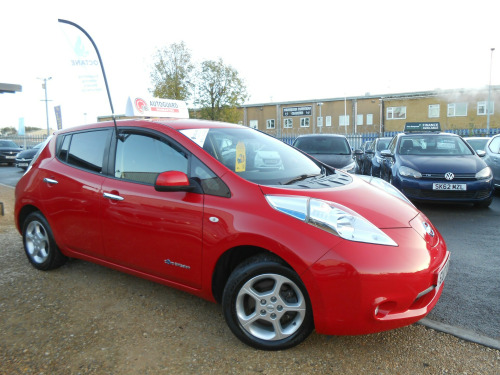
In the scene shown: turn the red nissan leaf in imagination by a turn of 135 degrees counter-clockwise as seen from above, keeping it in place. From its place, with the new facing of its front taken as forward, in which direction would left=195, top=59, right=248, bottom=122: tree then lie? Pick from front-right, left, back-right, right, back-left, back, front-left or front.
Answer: front

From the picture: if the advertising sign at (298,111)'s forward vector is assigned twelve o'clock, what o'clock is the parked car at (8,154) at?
The parked car is roughly at 1 o'clock from the advertising sign.

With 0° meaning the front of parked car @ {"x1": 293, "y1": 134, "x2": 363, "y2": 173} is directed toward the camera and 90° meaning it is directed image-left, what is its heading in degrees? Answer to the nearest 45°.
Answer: approximately 0°

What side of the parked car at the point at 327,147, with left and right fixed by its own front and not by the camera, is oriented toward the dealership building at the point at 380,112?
back

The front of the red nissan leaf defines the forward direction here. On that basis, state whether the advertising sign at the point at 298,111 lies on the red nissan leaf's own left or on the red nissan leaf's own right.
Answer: on the red nissan leaf's own left

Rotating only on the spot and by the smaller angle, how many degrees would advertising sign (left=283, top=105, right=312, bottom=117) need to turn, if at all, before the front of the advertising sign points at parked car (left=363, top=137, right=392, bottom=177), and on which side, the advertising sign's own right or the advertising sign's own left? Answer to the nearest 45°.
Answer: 0° — it already faces it

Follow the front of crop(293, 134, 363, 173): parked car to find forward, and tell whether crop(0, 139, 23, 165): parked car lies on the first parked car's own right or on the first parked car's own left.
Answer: on the first parked car's own right

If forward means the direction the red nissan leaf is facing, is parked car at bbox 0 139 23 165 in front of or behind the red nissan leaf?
behind

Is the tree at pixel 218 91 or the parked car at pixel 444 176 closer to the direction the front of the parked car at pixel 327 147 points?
the parked car

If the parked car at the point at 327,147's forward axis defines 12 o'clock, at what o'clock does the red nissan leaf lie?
The red nissan leaf is roughly at 12 o'clock from the parked car.

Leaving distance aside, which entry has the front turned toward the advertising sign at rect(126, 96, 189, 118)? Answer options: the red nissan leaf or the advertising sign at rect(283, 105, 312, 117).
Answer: the advertising sign at rect(283, 105, 312, 117)
